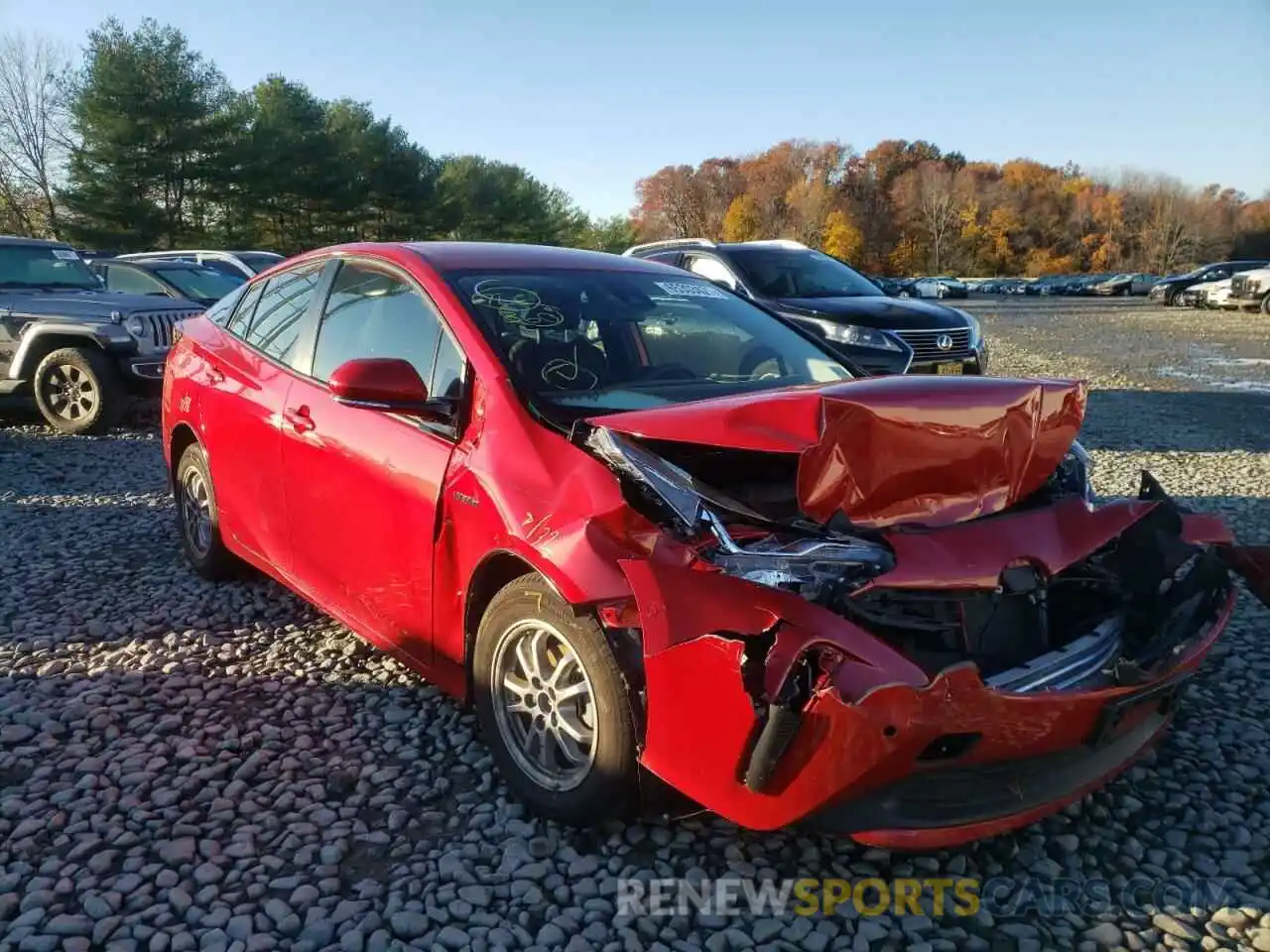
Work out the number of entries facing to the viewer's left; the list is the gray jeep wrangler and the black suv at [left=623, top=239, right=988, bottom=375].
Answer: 0

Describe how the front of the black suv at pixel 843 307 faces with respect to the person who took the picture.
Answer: facing the viewer and to the right of the viewer

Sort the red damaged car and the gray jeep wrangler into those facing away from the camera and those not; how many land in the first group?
0

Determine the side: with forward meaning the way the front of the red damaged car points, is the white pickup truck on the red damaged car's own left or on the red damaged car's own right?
on the red damaged car's own left

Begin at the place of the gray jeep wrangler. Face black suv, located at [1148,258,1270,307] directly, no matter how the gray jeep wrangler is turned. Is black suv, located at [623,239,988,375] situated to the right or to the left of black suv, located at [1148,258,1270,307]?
right

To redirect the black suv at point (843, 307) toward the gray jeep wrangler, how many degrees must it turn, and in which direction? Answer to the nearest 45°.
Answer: approximately 135° to its right

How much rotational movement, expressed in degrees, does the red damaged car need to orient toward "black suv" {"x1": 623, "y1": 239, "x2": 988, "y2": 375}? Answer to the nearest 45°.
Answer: approximately 135° to its left

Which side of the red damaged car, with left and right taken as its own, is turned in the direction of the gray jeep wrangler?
back

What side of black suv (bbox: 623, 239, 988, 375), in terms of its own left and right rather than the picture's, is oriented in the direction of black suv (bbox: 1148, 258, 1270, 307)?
left

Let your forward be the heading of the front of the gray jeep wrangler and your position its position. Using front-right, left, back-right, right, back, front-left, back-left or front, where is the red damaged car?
front-right

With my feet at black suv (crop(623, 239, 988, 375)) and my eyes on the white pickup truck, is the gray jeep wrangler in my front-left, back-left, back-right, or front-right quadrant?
back-left

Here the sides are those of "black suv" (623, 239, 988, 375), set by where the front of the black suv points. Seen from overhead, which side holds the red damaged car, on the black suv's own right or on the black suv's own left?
on the black suv's own right

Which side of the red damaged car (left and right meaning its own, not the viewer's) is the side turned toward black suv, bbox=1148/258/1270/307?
left
